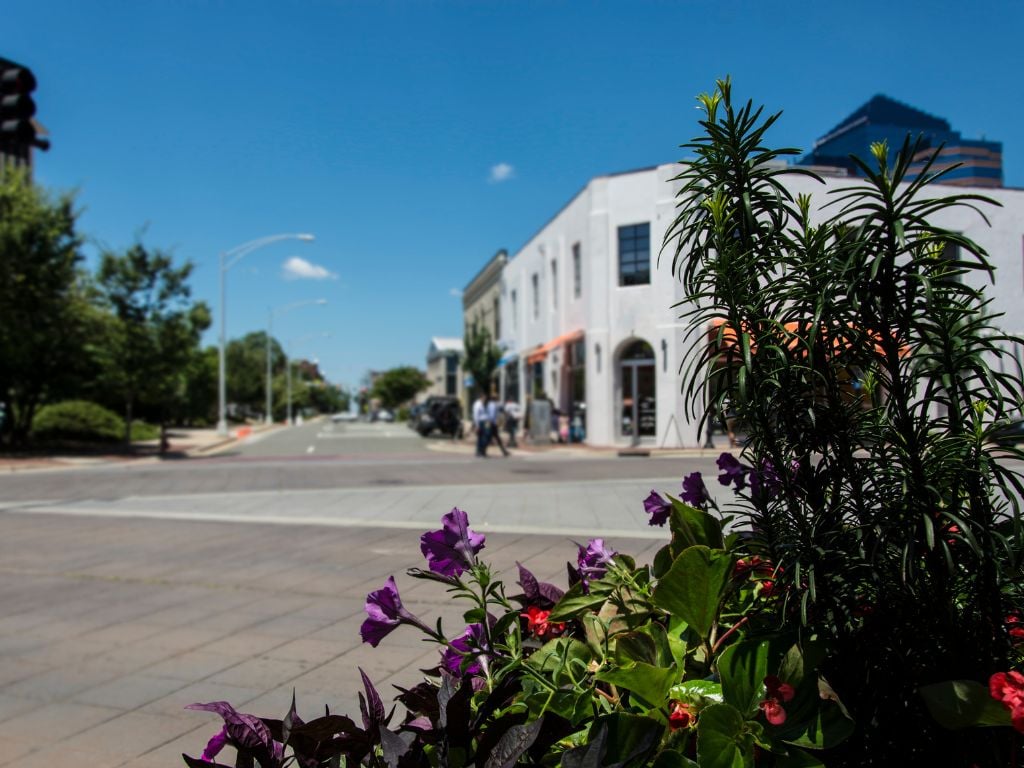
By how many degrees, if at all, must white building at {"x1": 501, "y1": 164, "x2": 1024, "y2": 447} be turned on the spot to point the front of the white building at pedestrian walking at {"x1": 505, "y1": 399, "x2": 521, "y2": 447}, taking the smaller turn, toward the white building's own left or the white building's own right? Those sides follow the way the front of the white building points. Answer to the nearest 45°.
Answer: approximately 90° to the white building's own right
